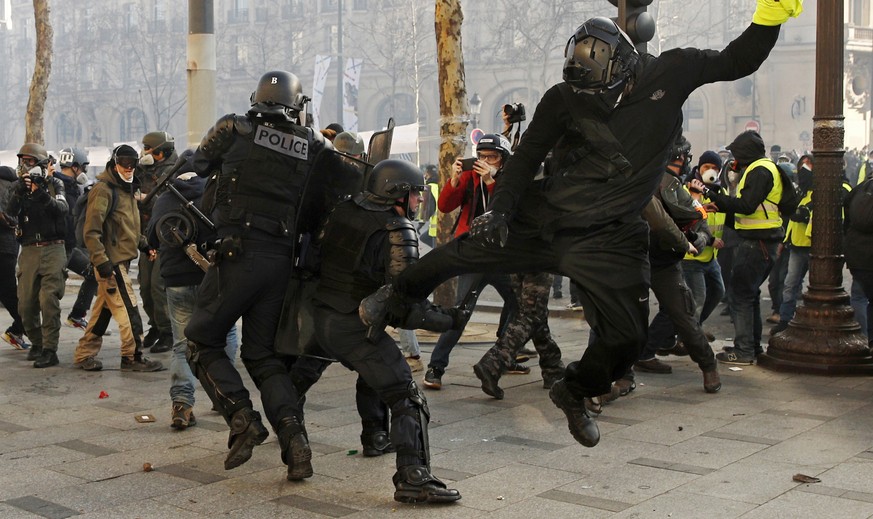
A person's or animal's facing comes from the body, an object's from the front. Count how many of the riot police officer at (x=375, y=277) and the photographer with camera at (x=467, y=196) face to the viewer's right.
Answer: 1

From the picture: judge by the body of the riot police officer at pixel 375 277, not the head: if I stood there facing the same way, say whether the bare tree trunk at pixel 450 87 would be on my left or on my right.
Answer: on my left

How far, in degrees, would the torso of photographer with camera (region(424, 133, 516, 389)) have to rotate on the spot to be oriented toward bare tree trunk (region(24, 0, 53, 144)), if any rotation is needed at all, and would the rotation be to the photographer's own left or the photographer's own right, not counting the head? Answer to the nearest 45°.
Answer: approximately 90° to the photographer's own right

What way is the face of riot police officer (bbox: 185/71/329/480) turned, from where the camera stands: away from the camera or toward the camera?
away from the camera

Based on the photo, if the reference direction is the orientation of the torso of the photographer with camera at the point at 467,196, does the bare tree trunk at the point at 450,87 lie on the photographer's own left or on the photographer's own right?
on the photographer's own right

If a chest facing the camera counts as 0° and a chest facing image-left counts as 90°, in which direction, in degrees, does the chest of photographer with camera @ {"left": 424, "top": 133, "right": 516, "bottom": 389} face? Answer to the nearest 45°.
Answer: approximately 45°

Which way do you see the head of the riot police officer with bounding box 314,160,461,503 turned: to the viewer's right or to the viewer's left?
to the viewer's right

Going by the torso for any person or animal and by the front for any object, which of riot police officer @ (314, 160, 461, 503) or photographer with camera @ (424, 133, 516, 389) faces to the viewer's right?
the riot police officer

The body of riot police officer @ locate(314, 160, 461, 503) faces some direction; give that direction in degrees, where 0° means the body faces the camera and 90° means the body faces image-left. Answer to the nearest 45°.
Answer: approximately 270°
